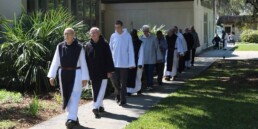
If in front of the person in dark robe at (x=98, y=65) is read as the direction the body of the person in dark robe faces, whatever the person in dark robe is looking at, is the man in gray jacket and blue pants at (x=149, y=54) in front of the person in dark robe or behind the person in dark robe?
behind

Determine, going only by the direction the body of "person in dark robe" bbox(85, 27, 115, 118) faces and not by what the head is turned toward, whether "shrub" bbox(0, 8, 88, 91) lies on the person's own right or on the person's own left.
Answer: on the person's own right

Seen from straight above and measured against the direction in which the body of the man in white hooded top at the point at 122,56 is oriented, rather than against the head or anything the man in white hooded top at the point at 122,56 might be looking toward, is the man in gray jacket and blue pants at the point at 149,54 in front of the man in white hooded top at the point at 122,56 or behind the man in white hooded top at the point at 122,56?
behind

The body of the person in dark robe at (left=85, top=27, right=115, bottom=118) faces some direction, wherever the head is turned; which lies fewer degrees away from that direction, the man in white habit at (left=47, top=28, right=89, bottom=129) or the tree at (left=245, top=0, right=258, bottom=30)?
the man in white habit

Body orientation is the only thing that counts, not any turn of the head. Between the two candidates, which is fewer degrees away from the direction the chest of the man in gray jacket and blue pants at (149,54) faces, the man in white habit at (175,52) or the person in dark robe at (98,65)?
the person in dark robe

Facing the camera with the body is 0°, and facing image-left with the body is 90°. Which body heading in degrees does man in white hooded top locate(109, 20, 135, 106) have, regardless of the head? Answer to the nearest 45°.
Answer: approximately 45°

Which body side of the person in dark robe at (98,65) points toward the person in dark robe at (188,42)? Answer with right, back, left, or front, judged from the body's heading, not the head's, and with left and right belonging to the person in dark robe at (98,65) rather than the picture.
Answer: back

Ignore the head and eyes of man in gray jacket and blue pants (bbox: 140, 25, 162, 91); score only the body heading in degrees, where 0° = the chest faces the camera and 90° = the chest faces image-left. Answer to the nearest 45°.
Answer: approximately 45°

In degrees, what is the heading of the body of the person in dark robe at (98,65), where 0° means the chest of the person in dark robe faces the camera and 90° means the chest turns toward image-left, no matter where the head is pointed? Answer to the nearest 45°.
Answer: approximately 45°
